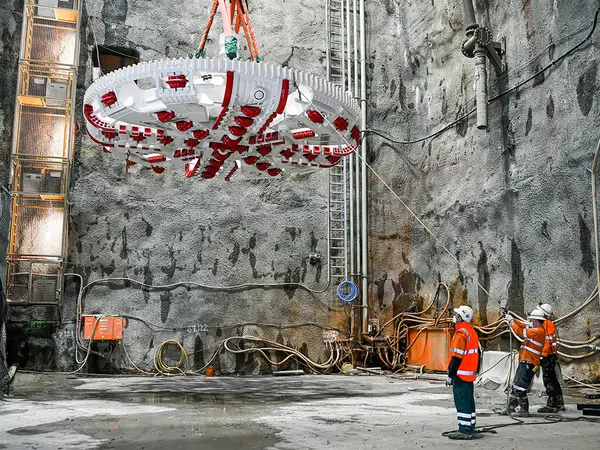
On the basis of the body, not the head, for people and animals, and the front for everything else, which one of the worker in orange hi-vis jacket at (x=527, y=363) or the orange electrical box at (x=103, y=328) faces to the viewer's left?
the worker in orange hi-vis jacket

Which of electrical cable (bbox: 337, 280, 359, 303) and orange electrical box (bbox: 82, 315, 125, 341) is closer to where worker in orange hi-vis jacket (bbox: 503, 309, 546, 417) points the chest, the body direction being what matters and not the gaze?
the orange electrical box

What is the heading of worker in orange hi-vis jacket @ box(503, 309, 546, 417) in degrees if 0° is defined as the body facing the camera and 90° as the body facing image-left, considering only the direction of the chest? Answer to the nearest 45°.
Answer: approximately 90°

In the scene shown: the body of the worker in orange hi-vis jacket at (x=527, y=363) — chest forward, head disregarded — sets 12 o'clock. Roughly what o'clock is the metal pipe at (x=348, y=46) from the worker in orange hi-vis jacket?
The metal pipe is roughly at 2 o'clock from the worker in orange hi-vis jacket.

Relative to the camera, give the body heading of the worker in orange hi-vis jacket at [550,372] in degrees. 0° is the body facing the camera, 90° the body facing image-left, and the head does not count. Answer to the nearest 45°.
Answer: approximately 90°
